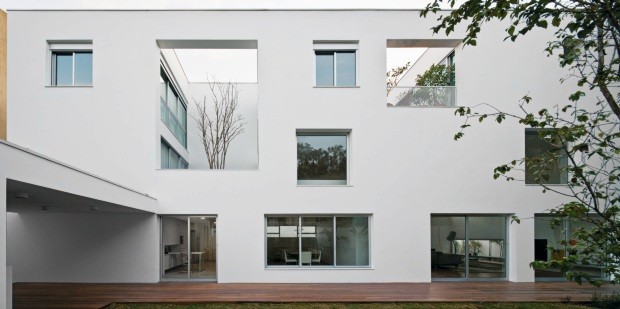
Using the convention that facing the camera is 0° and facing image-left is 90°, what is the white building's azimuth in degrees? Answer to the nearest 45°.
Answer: approximately 0°
